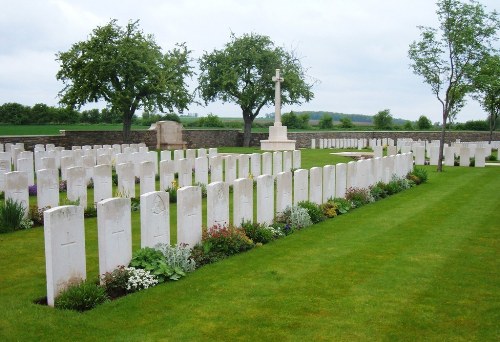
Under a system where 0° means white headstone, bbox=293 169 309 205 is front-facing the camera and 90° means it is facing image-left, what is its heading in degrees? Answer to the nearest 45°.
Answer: approximately 315°

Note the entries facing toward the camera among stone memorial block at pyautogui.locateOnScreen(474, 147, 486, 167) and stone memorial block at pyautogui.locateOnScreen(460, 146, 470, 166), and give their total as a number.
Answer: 2

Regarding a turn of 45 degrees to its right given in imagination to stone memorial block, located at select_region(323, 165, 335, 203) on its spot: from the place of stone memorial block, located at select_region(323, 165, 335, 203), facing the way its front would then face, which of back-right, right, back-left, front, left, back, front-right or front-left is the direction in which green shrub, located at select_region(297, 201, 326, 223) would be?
front

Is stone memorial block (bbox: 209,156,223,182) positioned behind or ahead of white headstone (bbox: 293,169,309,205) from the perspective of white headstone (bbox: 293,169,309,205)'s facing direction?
behind

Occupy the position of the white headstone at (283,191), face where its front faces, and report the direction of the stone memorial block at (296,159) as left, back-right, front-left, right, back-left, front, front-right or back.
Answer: back-left

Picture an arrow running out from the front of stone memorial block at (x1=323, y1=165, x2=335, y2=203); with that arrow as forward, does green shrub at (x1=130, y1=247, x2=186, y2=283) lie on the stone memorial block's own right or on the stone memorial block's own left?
on the stone memorial block's own right

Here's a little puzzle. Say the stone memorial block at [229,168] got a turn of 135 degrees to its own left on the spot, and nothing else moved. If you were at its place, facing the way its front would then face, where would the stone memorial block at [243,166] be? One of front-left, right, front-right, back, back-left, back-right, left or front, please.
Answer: front-right

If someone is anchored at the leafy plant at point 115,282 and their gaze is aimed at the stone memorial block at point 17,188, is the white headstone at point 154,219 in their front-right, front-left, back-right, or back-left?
front-right

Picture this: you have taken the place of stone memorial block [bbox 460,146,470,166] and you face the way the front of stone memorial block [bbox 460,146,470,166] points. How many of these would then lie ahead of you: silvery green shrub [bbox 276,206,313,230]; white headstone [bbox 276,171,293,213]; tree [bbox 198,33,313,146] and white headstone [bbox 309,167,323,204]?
3

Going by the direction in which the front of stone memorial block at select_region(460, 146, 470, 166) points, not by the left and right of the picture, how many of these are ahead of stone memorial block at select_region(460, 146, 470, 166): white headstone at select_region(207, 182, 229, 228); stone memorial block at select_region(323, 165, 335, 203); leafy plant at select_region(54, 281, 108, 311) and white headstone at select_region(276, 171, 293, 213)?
4

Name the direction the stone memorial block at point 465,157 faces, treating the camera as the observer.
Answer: facing the viewer

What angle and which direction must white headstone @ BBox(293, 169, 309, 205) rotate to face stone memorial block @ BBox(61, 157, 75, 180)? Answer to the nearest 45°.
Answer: approximately 180°

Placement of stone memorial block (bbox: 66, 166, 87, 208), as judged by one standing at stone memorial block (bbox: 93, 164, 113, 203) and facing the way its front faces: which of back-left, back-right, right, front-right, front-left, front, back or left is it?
right

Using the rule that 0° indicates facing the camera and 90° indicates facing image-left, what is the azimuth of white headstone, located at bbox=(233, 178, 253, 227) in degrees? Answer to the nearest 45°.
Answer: approximately 315°

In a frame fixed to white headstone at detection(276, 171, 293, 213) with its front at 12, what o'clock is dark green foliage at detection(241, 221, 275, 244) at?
The dark green foliage is roughly at 2 o'clock from the white headstone.
